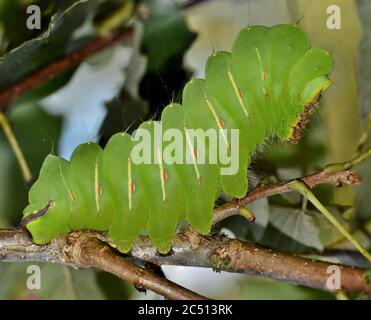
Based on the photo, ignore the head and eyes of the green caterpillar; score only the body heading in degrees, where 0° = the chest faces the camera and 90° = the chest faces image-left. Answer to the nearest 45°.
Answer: approximately 270°

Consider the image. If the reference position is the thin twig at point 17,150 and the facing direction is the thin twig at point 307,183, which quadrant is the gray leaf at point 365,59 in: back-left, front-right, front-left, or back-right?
front-left

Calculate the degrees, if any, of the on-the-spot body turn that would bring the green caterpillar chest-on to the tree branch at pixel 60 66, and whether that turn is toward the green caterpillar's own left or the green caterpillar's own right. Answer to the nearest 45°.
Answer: approximately 135° to the green caterpillar's own left
